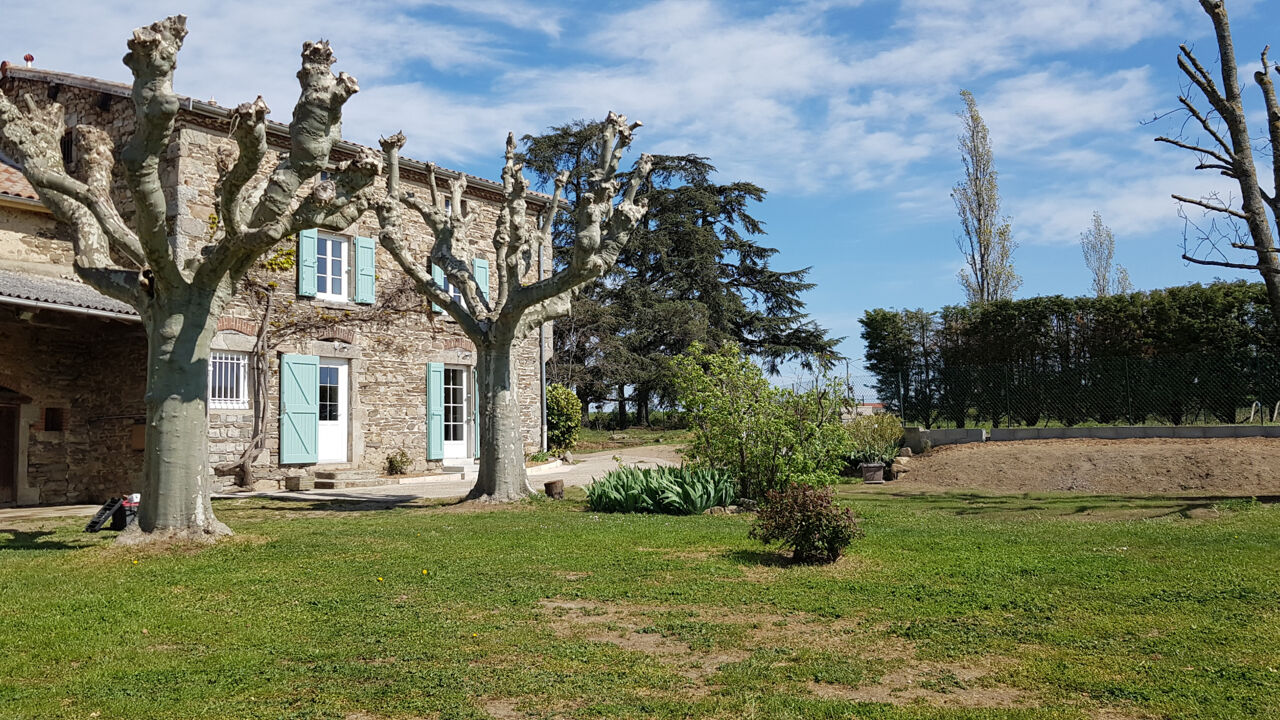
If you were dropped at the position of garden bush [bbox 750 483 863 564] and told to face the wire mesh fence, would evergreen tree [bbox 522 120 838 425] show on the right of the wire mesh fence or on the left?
left

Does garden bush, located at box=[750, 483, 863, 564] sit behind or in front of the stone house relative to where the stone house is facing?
in front

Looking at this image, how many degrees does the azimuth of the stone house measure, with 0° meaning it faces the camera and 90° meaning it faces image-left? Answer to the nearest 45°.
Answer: approximately 315°

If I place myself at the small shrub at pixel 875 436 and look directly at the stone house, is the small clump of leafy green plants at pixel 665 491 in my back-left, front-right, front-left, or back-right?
front-left

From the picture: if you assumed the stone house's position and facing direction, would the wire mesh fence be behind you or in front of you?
in front

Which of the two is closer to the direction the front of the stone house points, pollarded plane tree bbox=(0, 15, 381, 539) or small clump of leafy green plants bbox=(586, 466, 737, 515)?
the small clump of leafy green plants

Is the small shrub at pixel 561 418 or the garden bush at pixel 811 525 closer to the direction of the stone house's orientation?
the garden bush

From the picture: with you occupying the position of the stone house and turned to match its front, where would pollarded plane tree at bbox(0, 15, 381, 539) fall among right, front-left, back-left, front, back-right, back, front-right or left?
front-right

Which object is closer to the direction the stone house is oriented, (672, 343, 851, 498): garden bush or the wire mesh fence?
the garden bush

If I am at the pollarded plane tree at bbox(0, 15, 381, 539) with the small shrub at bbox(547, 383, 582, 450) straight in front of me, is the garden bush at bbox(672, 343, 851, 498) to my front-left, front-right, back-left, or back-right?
front-right

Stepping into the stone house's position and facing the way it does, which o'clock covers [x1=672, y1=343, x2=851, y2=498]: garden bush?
The garden bush is roughly at 12 o'clock from the stone house.

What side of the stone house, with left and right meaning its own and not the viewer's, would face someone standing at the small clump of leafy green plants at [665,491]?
front

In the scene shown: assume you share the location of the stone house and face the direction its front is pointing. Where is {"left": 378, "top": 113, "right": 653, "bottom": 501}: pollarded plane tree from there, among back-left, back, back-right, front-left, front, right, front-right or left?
front

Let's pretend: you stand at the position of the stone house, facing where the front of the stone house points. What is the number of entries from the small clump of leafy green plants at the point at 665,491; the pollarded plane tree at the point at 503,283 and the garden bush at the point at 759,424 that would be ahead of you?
3

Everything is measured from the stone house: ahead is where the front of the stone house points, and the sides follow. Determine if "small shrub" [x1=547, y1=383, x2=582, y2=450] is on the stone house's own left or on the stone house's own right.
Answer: on the stone house's own left
